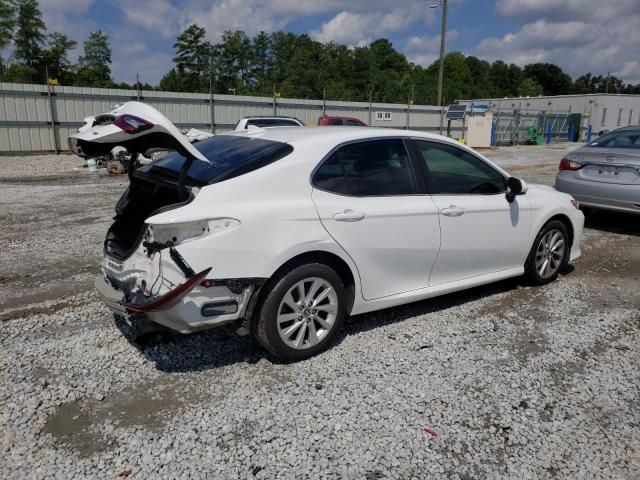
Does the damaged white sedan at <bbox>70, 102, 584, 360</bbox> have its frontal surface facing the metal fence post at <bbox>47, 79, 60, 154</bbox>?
no

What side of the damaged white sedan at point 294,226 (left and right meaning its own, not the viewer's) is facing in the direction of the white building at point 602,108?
front

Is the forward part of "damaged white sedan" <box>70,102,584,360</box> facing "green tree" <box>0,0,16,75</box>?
no

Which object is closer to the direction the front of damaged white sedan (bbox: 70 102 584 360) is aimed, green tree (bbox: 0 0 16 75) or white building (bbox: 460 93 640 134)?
the white building

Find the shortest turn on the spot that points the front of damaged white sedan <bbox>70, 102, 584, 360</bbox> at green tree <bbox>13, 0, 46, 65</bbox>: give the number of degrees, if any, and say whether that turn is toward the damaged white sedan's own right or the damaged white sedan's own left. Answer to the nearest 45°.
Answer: approximately 90° to the damaged white sedan's own left

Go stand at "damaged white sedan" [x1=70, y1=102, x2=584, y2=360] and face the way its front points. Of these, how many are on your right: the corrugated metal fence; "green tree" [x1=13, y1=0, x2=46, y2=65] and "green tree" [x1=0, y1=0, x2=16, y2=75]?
0

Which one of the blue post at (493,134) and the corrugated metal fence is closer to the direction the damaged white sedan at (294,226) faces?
the blue post

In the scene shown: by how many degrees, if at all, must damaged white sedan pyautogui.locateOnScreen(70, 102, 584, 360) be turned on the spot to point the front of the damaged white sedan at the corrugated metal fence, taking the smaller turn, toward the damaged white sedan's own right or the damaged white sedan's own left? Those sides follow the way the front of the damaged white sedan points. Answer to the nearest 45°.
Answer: approximately 90° to the damaged white sedan's own left

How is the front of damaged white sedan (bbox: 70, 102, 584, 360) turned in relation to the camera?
facing away from the viewer and to the right of the viewer

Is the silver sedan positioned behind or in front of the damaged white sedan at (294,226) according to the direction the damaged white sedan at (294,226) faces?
in front

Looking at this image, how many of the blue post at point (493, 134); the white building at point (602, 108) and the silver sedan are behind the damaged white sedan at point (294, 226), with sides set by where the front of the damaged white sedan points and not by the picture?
0

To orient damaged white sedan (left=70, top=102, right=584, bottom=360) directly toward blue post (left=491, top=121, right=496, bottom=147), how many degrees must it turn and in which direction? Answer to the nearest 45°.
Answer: approximately 45° to its left
